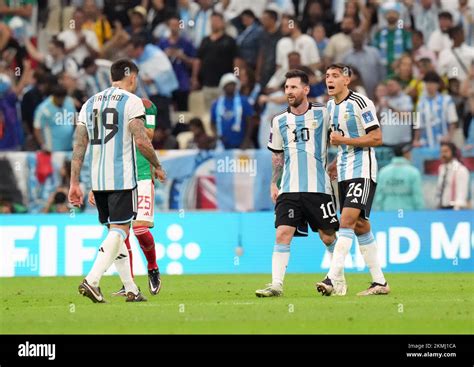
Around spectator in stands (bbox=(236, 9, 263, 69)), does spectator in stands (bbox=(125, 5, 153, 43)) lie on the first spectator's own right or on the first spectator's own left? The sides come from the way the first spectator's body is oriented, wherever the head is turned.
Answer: on the first spectator's own right

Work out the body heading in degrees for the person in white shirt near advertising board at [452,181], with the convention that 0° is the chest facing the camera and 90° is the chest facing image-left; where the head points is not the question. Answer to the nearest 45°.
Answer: approximately 45°

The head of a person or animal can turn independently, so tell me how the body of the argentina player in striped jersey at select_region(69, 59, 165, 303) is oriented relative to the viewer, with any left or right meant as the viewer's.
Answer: facing away from the viewer and to the right of the viewer

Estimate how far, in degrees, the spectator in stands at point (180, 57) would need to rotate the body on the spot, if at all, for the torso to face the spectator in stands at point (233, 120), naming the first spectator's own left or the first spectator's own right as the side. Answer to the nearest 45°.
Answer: approximately 45° to the first spectator's own left

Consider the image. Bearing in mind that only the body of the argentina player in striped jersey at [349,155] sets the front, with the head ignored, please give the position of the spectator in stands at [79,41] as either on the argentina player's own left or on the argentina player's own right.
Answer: on the argentina player's own right

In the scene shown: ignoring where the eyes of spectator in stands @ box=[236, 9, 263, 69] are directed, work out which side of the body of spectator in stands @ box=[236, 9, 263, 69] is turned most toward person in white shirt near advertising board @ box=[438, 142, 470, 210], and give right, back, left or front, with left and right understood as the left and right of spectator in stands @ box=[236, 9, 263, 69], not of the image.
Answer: left

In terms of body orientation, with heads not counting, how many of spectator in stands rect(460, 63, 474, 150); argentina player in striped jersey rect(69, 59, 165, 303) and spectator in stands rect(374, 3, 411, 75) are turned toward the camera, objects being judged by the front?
2

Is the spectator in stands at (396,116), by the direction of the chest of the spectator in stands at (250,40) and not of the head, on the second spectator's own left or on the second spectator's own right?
on the second spectator's own left

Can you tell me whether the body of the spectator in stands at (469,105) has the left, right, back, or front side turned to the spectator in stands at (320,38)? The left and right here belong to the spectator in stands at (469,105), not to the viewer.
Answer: right
